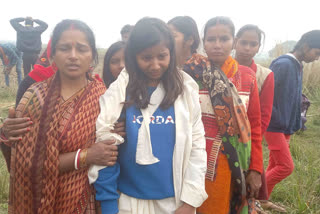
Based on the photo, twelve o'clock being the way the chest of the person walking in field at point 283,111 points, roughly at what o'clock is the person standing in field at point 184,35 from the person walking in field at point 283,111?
the person standing in field at point 184,35 is roughly at 4 o'clock from the person walking in field at point 283,111.

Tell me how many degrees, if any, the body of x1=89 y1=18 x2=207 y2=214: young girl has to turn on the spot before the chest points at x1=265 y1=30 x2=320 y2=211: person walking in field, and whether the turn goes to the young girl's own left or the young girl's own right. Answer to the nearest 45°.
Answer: approximately 135° to the young girl's own left
